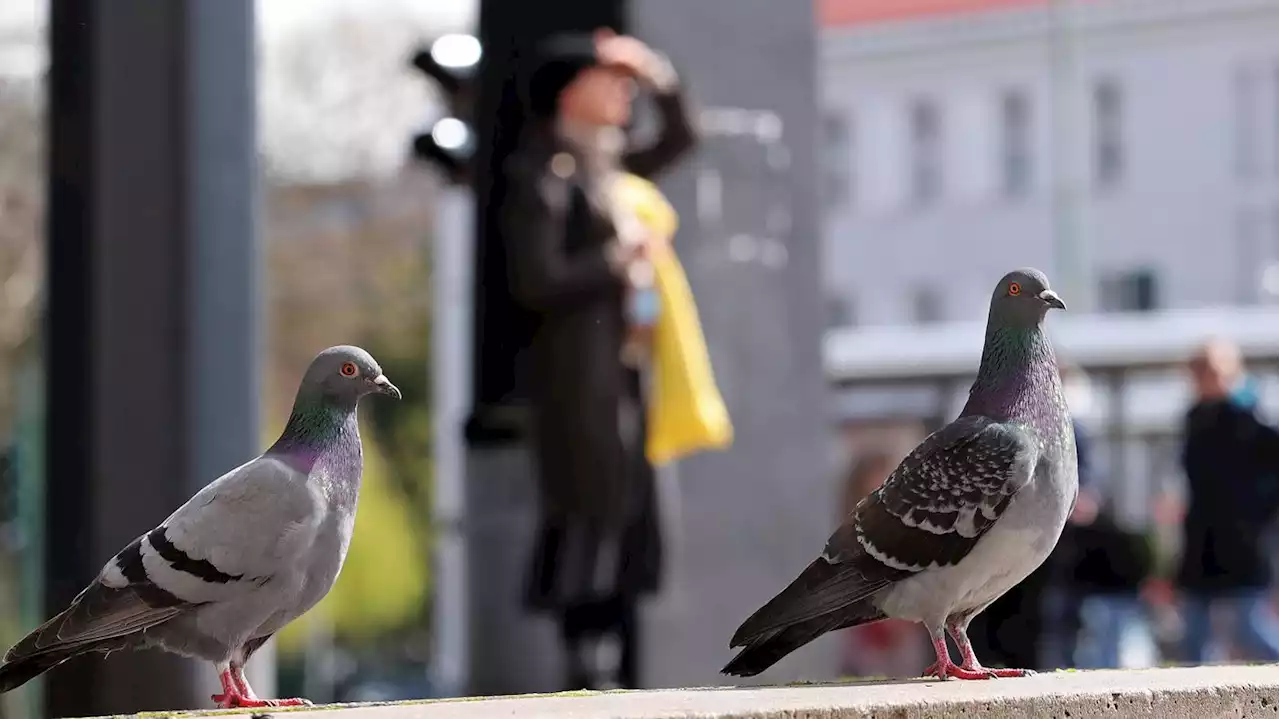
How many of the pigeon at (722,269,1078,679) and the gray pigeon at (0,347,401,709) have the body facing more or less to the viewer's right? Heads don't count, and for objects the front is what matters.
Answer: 2

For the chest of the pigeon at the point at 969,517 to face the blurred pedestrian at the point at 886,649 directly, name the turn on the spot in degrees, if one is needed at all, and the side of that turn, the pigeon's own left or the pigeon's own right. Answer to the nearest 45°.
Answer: approximately 90° to the pigeon's own left

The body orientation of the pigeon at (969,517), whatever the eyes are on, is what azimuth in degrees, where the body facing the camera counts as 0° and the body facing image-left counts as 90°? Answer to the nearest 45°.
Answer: approximately 270°

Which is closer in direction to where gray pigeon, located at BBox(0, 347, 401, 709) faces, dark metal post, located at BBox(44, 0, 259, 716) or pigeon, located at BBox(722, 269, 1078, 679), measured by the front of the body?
the pigeon

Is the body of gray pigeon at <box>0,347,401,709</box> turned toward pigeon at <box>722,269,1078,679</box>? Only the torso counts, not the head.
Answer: yes

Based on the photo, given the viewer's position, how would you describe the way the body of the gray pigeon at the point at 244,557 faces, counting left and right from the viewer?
facing to the right of the viewer
